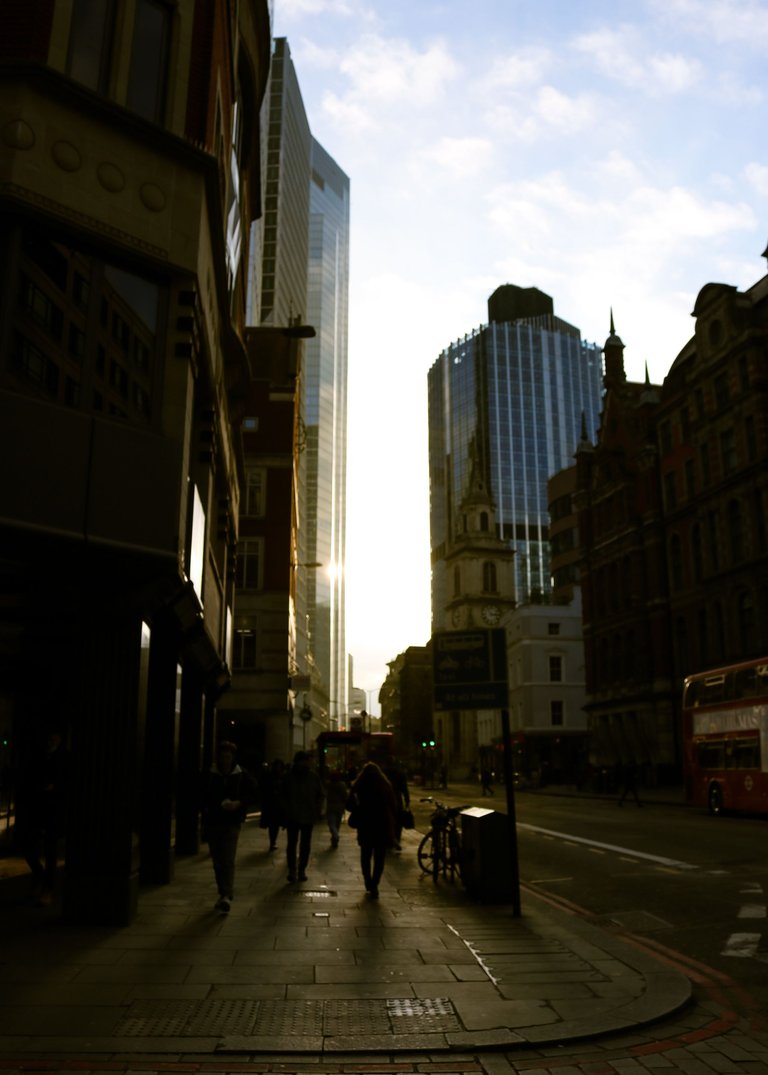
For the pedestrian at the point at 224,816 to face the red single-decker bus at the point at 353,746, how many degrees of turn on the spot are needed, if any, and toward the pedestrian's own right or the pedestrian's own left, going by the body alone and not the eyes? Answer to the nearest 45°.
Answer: approximately 180°

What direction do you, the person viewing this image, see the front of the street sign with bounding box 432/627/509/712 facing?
facing the viewer

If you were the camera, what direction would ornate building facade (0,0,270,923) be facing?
facing the viewer and to the right of the viewer

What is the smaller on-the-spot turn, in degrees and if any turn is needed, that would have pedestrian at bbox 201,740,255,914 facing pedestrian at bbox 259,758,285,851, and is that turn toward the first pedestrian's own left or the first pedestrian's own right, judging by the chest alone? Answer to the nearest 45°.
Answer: approximately 180°

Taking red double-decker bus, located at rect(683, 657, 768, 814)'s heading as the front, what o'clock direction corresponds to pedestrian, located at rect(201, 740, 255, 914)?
The pedestrian is roughly at 2 o'clock from the red double-decker bus.

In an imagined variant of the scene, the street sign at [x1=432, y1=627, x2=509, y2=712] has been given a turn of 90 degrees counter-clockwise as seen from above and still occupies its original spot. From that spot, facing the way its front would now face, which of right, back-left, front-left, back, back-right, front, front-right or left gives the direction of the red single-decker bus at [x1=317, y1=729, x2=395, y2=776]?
left

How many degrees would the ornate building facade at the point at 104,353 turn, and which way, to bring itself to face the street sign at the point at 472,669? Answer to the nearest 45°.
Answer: approximately 45° to its left

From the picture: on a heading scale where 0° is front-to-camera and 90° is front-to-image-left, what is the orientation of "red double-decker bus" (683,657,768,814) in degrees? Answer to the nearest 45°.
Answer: approximately 315°

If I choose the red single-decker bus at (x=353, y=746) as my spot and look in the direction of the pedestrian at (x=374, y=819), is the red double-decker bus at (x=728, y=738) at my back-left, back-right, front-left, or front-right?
front-left

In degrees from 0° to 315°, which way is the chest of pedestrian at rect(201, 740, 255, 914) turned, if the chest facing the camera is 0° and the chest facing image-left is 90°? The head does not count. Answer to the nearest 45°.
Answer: approximately 0°
